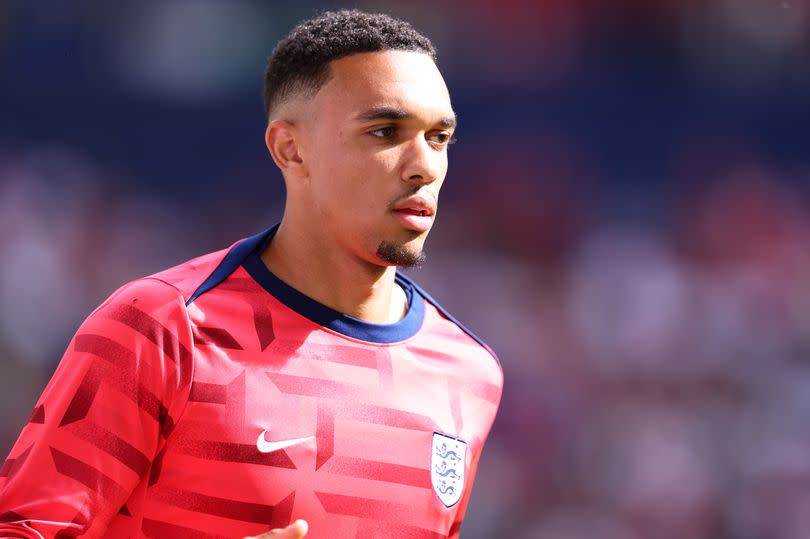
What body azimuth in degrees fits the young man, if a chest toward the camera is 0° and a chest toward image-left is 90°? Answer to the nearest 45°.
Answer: approximately 315°

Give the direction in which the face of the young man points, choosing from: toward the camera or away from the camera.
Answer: toward the camera
